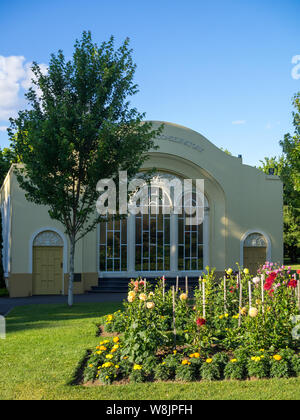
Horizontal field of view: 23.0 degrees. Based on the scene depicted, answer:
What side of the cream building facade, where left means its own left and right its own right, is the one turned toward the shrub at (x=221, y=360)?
front

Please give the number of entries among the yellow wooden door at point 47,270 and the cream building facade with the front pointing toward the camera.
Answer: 2

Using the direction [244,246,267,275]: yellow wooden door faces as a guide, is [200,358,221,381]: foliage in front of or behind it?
in front

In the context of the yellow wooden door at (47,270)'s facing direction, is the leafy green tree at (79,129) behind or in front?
in front

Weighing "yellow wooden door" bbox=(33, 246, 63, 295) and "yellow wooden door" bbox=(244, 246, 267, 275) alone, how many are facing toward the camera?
2

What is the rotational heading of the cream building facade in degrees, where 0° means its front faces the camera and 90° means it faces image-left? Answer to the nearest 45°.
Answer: approximately 0°

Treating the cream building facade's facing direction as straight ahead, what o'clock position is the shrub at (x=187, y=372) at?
The shrub is roughly at 12 o'clock from the cream building facade.

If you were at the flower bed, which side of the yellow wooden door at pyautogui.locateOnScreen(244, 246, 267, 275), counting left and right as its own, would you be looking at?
front

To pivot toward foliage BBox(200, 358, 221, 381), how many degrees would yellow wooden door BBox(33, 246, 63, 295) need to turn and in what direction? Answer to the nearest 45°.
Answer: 0° — it already faces it

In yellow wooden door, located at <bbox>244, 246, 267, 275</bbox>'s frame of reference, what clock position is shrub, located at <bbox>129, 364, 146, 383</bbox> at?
The shrub is roughly at 12 o'clock from the yellow wooden door.

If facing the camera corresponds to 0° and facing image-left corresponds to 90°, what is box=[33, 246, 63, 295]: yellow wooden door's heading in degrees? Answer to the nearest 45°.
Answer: approximately 0°

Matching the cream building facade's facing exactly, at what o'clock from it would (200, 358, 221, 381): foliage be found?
The foliage is roughly at 12 o'clock from the cream building facade.

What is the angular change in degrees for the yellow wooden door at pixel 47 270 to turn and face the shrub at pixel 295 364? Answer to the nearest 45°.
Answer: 0° — it already faces it
